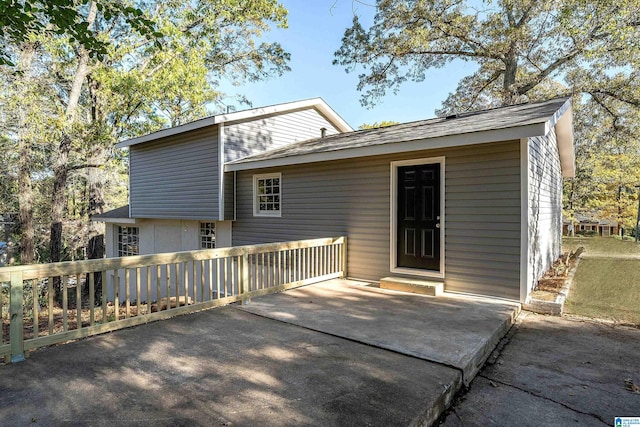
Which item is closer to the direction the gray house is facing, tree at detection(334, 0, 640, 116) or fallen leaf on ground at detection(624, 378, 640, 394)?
the fallen leaf on ground

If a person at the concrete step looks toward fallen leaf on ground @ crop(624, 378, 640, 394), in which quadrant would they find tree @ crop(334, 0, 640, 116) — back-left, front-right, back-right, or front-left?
back-left

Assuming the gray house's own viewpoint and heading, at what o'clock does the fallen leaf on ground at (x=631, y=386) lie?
The fallen leaf on ground is roughly at 10 o'clock from the gray house.

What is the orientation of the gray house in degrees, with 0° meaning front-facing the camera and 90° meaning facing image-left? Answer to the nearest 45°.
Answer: approximately 45°

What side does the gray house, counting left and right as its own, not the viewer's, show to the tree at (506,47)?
back

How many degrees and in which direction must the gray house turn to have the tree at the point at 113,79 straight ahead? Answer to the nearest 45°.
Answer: approximately 90° to its right

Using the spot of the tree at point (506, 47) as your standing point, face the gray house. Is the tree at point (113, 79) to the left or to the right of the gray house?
right

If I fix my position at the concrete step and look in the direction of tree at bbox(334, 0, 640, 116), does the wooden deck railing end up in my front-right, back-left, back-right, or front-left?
back-left
